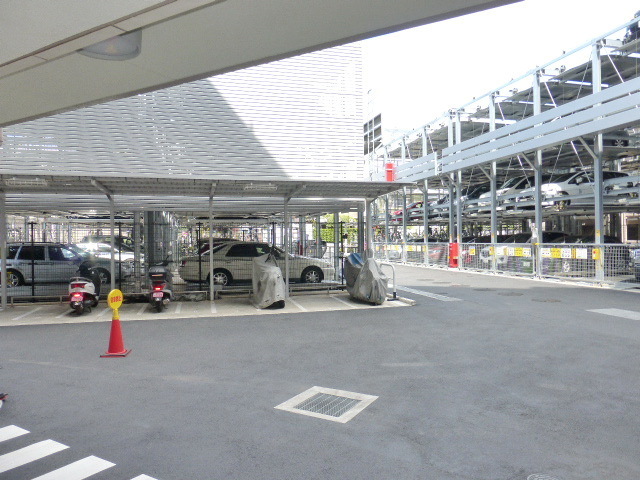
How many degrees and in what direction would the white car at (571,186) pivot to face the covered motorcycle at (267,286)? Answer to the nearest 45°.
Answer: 0° — it already faces it

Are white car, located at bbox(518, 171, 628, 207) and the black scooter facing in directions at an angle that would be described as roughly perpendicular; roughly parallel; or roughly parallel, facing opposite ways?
roughly perpendicular

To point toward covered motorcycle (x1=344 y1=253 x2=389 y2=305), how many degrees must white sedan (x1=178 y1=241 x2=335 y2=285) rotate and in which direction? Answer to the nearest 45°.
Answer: approximately 45° to its right

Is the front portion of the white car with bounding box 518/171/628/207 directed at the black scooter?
yes

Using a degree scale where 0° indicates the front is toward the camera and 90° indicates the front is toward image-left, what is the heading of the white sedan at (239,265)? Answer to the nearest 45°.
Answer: approximately 270°

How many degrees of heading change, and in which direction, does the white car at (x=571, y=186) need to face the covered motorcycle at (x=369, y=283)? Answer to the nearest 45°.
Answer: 0° — it already faces it

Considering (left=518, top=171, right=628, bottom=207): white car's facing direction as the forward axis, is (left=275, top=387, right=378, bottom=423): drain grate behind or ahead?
ahead

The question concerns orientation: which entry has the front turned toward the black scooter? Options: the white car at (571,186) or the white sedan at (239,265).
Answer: the white car at (571,186)

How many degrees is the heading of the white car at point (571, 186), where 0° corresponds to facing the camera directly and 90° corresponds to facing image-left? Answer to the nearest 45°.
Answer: approximately 45°

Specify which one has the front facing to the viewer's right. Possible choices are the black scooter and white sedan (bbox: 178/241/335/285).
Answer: the white sedan
